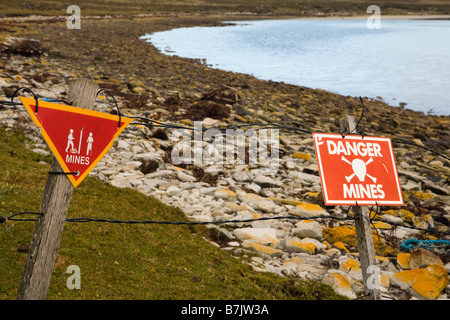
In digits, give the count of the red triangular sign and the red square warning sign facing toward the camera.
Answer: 2

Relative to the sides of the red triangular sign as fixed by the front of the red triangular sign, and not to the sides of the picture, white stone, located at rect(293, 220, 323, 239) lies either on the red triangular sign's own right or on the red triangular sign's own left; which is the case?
on the red triangular sign's own left

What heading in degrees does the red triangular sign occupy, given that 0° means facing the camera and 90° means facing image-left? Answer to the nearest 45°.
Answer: approximately 0°

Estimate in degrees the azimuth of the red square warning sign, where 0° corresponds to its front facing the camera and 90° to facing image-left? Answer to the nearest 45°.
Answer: approximately 0°

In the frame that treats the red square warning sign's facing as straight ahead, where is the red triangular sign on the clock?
The red triangular sign is roughly at 2 o'clock from the red square warning sign.

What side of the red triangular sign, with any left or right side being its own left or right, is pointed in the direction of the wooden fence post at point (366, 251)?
left

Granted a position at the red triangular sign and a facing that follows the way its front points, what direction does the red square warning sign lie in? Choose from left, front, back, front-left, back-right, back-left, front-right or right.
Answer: left

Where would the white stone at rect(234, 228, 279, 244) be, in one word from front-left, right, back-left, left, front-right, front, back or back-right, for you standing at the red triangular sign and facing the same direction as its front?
back-left

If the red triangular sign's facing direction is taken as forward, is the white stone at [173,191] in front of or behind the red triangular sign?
behind
